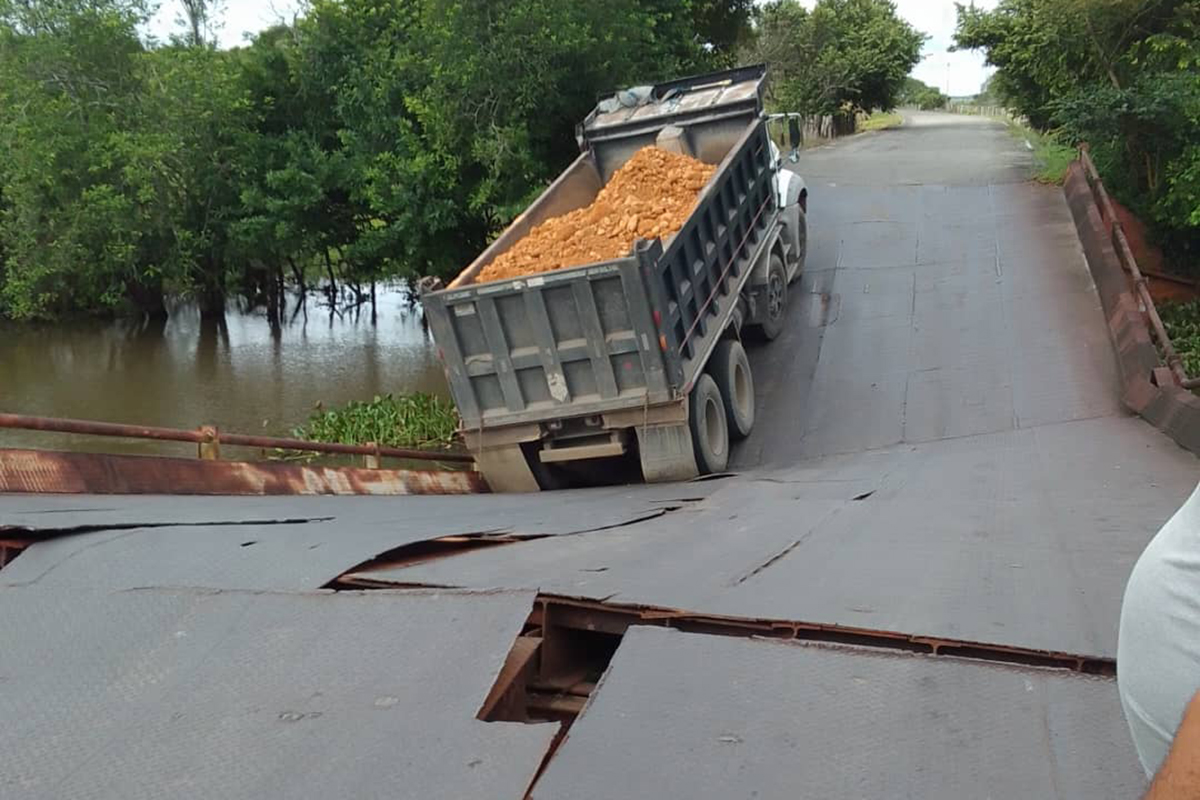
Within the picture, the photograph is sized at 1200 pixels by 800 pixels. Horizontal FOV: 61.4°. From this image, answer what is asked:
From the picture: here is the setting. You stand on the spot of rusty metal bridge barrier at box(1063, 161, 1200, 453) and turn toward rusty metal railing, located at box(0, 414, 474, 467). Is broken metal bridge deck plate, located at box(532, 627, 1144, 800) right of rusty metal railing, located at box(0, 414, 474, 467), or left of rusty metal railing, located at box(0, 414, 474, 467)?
left

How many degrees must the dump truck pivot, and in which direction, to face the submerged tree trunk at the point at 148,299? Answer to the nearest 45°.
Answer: approximately 90° to its left

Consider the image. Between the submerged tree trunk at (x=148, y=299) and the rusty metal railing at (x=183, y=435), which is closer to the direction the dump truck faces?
the submerged tree trunk

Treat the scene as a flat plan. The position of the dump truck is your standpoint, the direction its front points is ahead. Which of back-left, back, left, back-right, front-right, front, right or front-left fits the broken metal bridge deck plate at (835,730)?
back-right

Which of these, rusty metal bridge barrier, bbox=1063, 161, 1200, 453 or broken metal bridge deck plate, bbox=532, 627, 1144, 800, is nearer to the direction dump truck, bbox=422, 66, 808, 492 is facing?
the rusty metal bridge barrier

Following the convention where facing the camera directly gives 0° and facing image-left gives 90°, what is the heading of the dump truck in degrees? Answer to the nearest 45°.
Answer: approximately 225°

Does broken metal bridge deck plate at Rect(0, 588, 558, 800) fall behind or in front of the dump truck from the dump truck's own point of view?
behind

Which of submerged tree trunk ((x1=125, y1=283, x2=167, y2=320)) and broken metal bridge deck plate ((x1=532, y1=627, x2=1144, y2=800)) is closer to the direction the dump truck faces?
the submerged tree trunk
